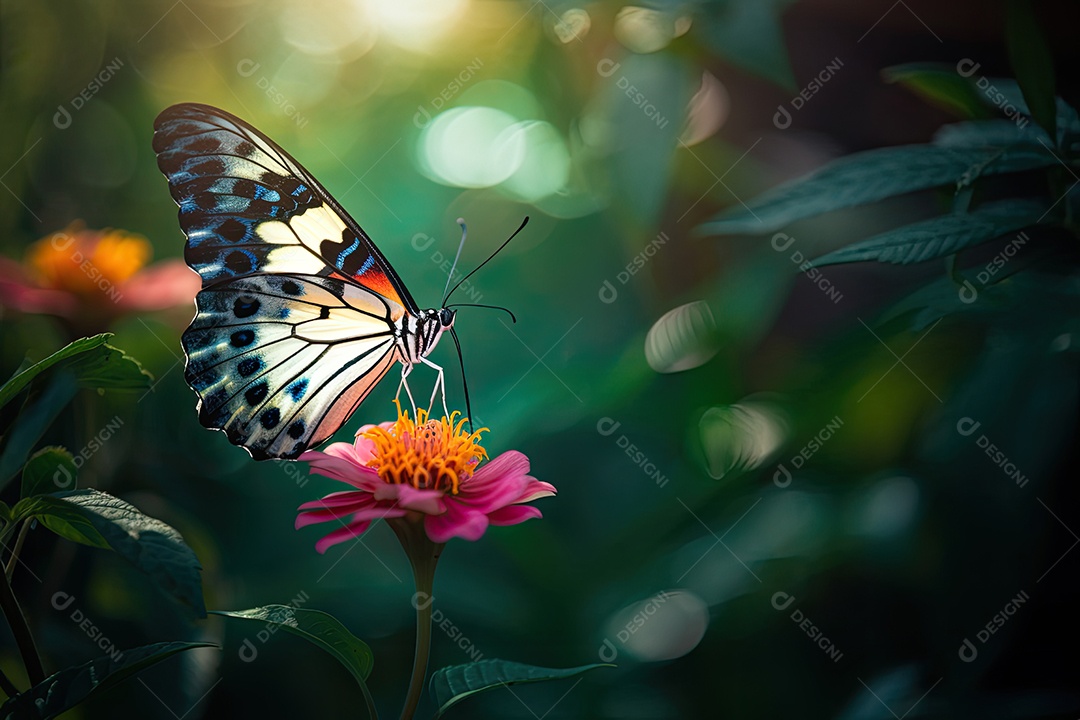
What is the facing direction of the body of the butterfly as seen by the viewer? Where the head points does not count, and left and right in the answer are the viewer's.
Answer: facing to the right of the viewer
